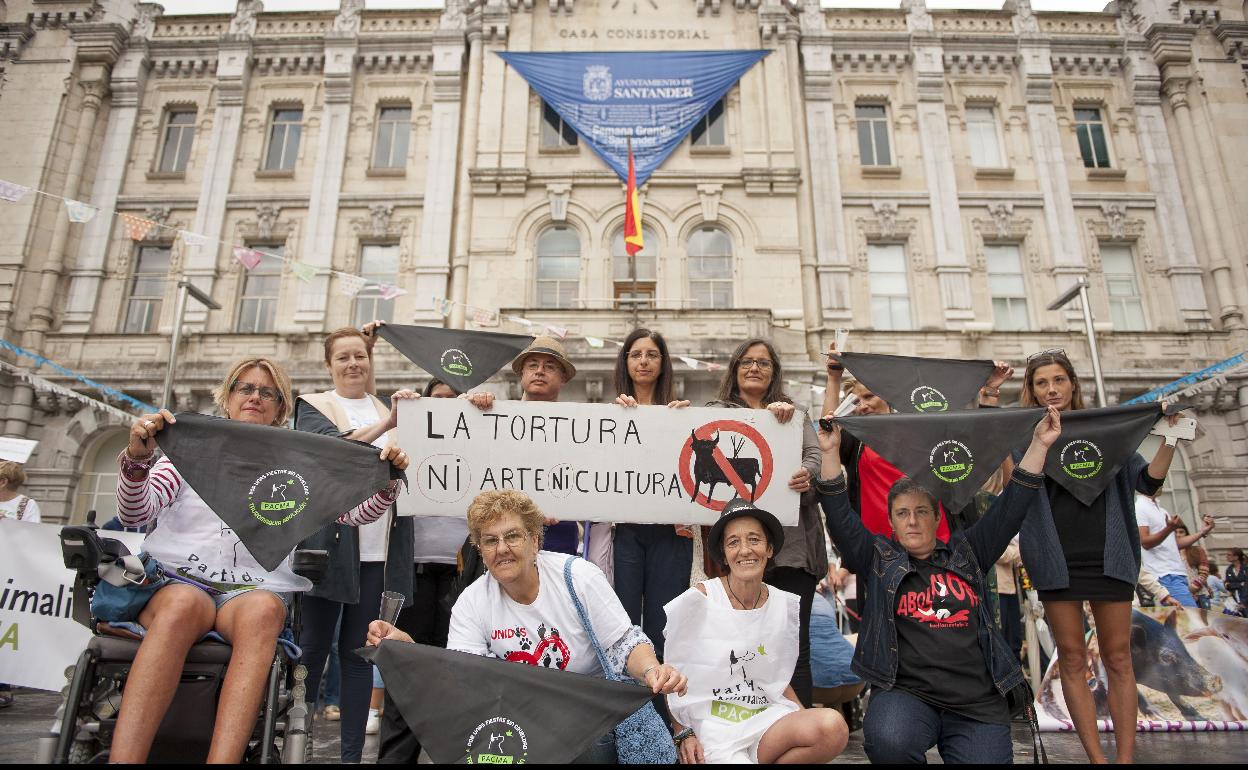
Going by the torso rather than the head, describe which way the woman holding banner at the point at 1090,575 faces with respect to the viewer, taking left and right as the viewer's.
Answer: facing the viewer

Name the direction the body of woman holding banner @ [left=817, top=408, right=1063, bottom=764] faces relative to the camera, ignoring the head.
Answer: toward the camera

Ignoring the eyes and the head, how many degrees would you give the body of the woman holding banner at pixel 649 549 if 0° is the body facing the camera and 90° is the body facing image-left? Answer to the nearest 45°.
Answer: approximately 0°

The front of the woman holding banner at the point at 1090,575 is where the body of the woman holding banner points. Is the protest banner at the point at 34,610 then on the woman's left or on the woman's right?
on the woman's right

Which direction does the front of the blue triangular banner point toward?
toward the camera

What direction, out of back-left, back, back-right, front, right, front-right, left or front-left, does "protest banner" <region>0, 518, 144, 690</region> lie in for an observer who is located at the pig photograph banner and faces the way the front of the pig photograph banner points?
front-right

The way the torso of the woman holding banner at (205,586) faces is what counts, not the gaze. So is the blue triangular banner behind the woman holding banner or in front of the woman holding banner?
behind
